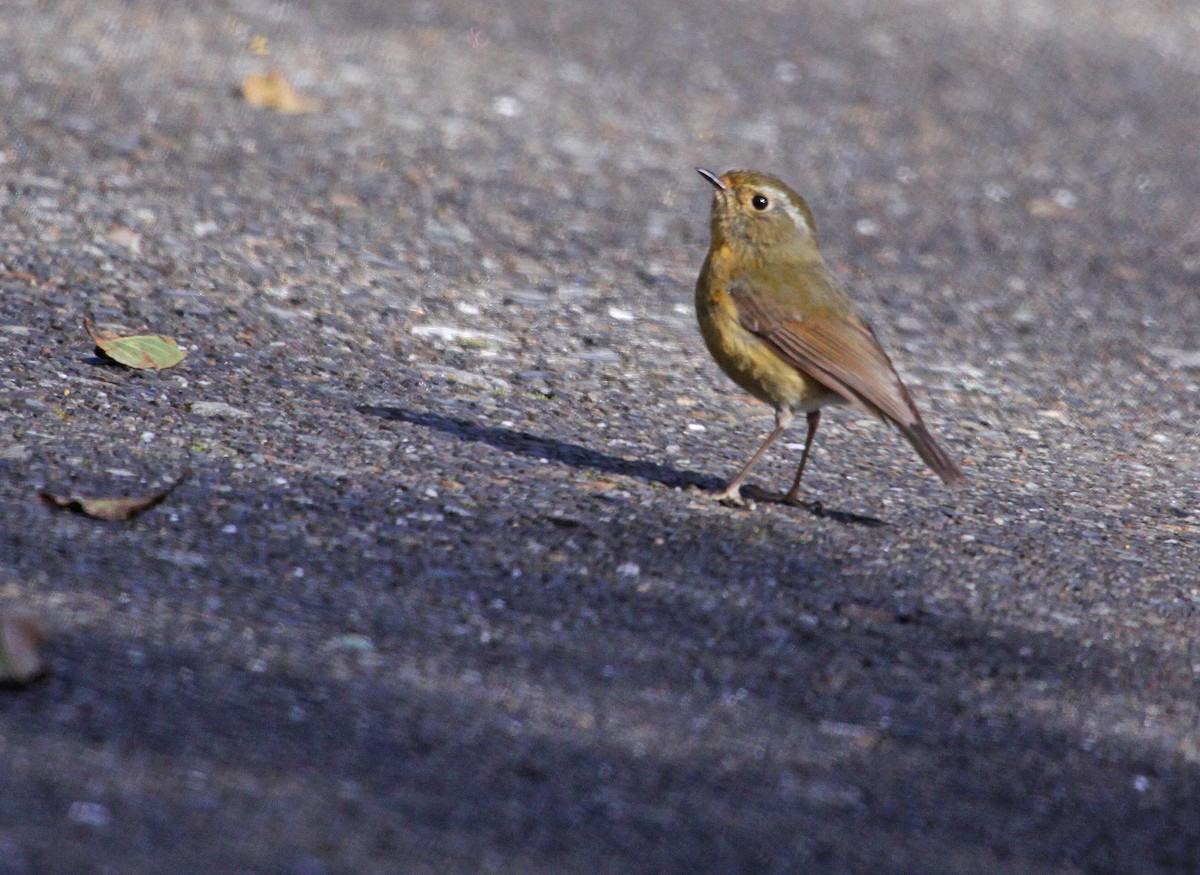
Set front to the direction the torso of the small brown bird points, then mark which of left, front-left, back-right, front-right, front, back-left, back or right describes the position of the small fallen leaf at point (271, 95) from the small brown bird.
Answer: front-right

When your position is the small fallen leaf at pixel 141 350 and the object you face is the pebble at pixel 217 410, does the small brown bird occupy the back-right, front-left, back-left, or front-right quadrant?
front-left

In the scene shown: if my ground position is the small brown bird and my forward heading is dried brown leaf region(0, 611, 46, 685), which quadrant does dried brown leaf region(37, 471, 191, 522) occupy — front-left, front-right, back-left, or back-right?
front-right

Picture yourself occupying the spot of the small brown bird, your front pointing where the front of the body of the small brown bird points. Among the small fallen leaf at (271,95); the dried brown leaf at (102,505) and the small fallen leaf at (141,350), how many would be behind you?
0

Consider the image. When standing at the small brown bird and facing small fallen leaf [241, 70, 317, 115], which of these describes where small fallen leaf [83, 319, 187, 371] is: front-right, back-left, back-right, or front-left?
front-left

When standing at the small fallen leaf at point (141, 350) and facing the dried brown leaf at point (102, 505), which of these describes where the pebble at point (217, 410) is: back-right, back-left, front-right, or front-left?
front-left

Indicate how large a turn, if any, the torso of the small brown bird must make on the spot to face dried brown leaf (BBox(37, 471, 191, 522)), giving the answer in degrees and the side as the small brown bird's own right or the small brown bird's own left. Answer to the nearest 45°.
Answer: approximately 45° to the small brown bird's own left

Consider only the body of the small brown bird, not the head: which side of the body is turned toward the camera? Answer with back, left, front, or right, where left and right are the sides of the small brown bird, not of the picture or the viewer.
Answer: left

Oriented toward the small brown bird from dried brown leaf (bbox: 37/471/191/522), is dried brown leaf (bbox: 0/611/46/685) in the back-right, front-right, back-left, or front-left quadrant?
back-right

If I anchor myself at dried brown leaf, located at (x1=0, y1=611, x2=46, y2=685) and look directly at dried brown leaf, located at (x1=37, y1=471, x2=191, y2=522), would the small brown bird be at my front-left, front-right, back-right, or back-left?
front-right

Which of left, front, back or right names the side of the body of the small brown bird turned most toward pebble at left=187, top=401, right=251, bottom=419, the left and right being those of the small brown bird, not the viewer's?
front

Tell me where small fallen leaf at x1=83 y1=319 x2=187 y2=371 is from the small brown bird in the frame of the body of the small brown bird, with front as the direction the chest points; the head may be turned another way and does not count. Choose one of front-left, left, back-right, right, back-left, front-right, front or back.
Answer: front

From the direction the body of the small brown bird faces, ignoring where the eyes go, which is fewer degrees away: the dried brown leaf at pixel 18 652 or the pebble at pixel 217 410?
the pebble

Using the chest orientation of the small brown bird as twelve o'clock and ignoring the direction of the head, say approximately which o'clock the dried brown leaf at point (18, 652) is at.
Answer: The dried brown leaf is roughly at 10 o'clock from the small brown bird.

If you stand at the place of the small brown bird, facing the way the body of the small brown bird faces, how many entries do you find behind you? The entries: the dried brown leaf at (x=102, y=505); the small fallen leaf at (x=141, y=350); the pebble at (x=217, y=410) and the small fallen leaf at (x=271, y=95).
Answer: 0
